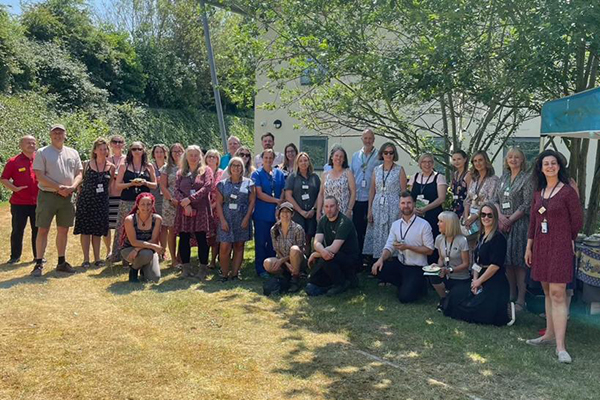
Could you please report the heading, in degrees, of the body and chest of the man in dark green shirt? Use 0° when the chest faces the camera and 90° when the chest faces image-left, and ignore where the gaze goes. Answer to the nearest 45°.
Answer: approximately 45°

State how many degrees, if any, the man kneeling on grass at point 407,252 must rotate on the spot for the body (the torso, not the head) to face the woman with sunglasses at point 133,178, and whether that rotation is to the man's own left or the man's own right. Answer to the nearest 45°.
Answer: approximately 45° to the man's own right

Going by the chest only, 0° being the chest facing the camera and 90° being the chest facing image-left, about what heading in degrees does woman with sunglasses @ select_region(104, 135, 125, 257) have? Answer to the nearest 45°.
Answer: approximately 0°

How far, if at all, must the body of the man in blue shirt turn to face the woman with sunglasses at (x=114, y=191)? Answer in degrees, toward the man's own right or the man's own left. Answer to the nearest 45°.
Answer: approximately 90° to the man's own right

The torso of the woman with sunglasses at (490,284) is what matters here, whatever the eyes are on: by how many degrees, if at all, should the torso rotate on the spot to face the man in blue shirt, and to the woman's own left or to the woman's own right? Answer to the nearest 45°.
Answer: approximately 90° to the woman's own right

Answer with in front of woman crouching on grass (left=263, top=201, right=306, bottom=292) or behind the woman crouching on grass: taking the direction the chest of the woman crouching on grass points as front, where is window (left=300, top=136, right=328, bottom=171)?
behind

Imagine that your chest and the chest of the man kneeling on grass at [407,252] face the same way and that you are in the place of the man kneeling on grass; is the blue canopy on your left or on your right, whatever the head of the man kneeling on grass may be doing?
on your left

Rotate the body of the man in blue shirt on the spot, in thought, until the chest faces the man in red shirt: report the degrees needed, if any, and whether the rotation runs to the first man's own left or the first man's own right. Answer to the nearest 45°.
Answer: approximately 90° to the first man's own right

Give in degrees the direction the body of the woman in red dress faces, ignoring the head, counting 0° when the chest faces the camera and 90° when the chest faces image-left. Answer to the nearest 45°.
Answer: approximately 45°
